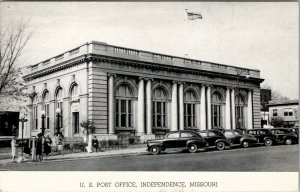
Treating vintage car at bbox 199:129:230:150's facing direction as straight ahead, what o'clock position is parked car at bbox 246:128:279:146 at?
The parked car is roughly at 5 o'clock from the vintage car.

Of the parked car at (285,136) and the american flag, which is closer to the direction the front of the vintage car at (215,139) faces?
the american flag

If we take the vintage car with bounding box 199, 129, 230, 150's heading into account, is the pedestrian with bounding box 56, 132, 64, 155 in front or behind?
in front

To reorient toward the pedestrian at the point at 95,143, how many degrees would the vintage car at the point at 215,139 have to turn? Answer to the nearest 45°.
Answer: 0° — it already faces them

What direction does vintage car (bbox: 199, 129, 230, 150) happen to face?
to the viewer's left

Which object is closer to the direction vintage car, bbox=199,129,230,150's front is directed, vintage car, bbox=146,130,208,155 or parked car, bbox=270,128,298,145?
the vintage car

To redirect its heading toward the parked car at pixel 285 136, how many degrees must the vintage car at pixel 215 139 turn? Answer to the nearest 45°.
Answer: approximately 180°

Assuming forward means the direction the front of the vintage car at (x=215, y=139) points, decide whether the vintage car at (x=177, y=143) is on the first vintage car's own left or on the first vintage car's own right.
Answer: on the first vintage car's own left
